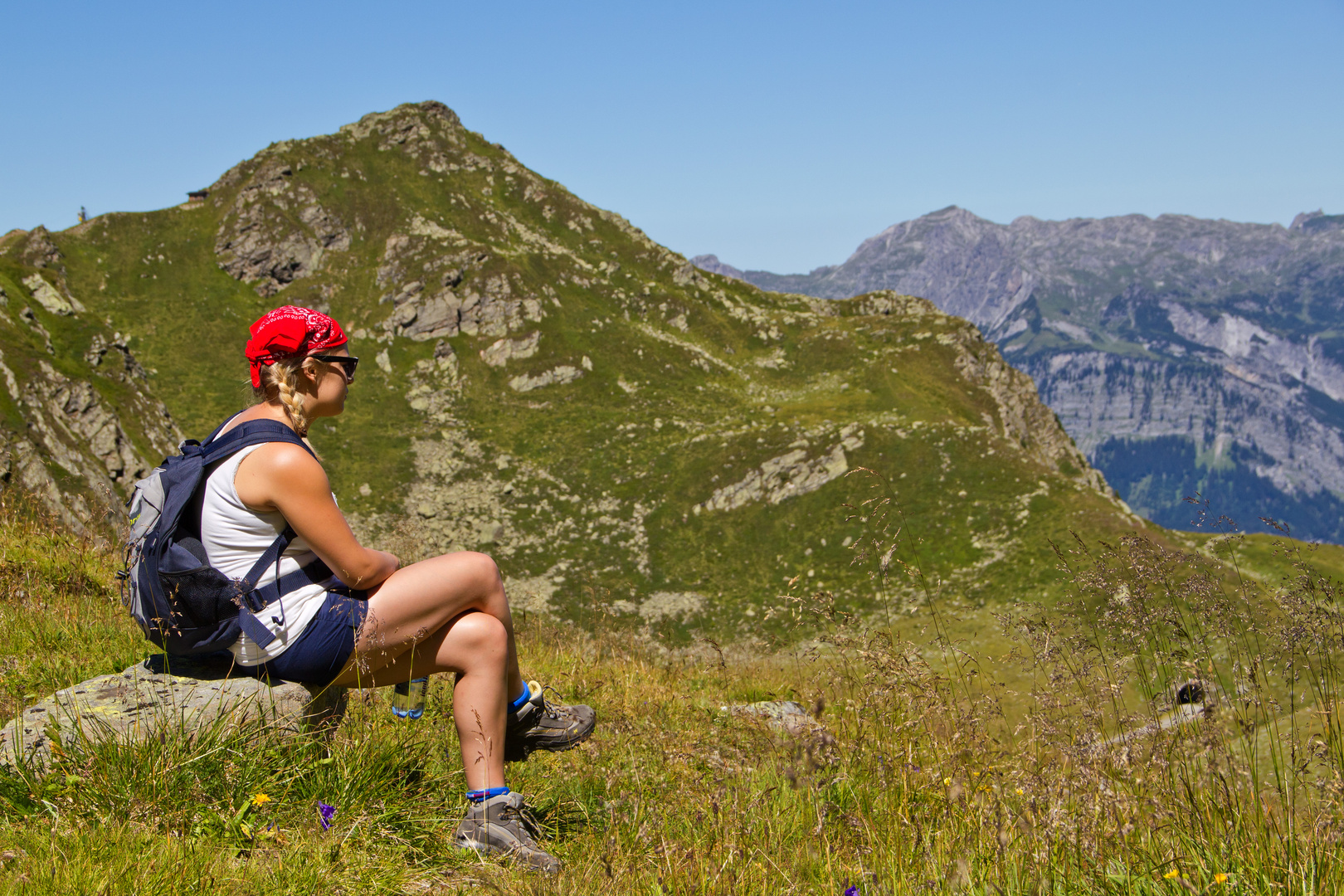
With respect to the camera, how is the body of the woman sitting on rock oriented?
to the viewer's right

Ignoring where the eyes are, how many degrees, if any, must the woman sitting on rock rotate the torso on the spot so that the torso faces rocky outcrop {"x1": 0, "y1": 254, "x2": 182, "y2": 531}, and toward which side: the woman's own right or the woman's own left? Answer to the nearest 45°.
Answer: approximately 90° to the woman's own left

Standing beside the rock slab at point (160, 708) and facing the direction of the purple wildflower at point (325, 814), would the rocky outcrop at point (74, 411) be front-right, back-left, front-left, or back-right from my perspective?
back-left

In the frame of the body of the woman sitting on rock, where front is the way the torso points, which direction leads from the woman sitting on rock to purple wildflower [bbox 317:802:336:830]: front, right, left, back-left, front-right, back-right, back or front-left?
right
